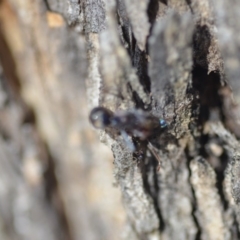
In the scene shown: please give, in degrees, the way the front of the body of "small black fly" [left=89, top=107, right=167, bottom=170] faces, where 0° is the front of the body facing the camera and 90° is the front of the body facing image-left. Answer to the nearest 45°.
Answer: approximately 90°
